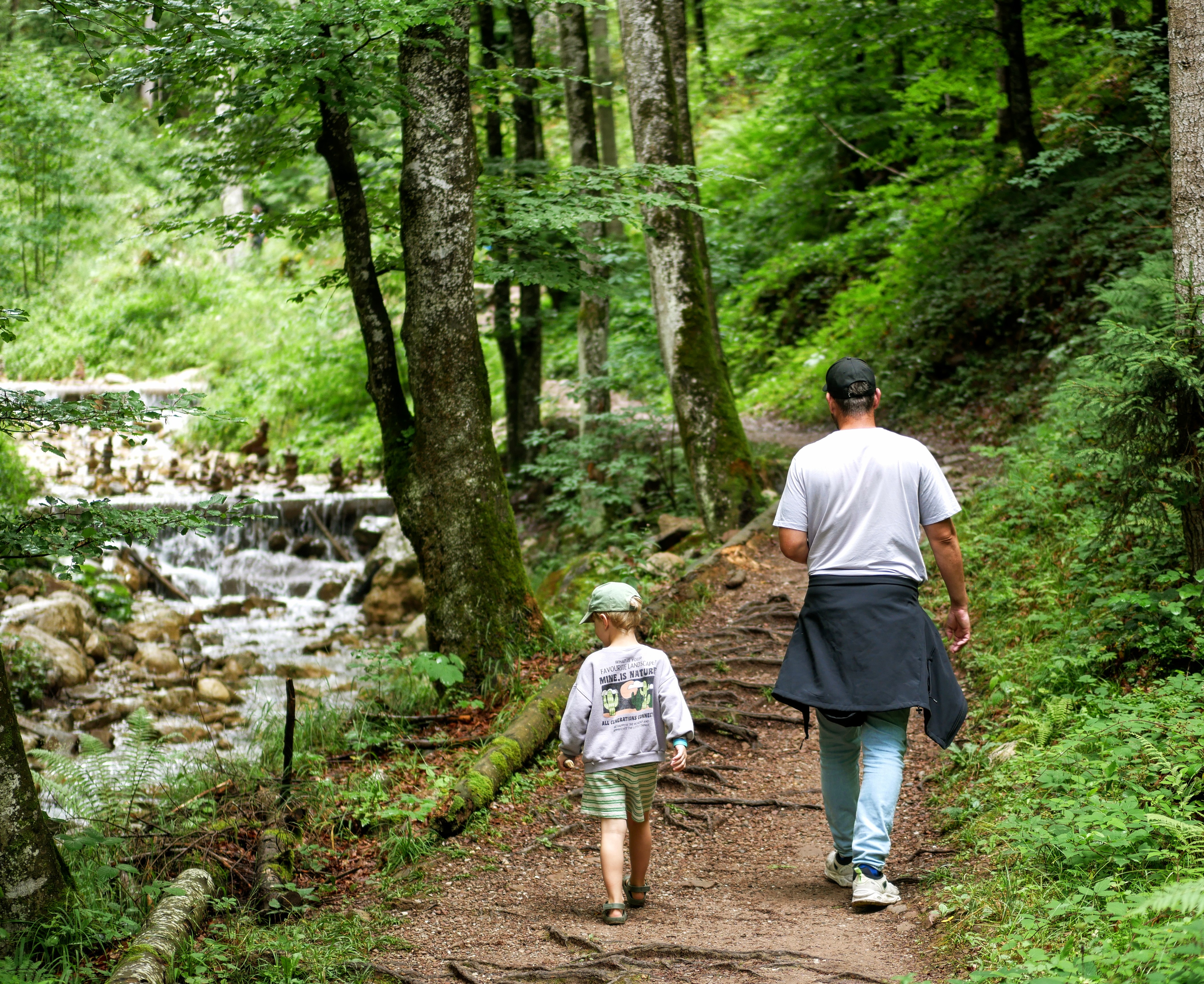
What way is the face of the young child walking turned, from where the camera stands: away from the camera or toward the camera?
away from the camera

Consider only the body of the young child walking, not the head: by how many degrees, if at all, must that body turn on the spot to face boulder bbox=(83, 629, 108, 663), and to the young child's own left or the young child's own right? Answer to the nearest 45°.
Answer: approximately 45° to the young child's own left

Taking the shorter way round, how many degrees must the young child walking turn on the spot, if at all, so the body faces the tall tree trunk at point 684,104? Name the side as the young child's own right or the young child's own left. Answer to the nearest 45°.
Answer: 0° — they already face it

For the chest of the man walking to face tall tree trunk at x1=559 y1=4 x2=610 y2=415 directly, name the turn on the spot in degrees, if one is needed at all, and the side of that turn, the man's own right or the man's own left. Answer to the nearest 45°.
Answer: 0° — they already face it

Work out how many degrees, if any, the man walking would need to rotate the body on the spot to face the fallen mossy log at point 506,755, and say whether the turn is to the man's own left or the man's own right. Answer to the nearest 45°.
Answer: approximately 45° to the man's own left

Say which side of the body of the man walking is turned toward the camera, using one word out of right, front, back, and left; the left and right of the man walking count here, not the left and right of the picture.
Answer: back

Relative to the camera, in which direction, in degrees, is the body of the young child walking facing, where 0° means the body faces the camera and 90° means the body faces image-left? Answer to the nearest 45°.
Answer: approximately 180°

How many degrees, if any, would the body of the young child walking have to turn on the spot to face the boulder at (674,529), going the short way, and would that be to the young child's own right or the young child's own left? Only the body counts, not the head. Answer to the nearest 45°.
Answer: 0° — they already face it

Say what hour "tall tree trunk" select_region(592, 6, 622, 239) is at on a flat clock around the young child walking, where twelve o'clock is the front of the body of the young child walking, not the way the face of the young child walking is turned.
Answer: The tall tree trunk is roughly at 12 o'clock from the young child walking.
